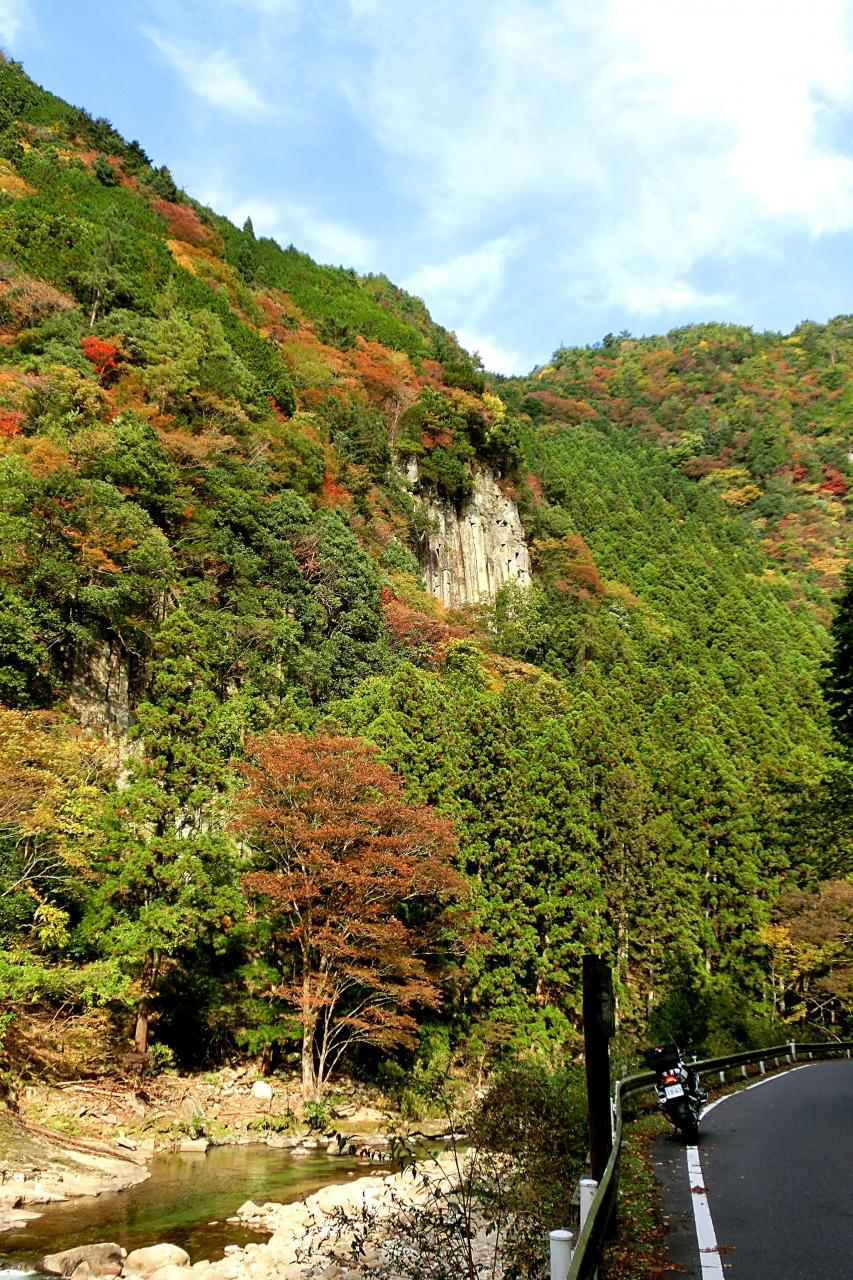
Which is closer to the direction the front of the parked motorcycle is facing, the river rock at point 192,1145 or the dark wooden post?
the river rock

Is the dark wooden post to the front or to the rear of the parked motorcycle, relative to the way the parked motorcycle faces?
to the rear

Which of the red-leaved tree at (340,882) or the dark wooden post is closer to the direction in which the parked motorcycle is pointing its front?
the red-leaved tree

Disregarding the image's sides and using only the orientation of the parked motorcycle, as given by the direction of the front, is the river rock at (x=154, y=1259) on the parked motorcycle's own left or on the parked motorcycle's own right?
on the parked motorcycle's own left

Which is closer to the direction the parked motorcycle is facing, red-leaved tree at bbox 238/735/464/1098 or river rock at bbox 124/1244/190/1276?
the red-leaved tree

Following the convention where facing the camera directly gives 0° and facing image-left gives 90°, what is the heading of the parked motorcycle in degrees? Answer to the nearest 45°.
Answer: approximately 180°

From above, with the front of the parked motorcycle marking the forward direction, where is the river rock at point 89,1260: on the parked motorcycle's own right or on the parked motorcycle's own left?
on the parked motorcycle's own left

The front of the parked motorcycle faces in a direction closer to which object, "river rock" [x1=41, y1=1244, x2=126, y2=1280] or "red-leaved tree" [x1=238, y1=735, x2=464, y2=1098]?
the red-leaved tree

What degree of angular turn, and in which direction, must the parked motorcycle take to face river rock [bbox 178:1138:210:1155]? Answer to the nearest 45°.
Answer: approximately 45° to its left

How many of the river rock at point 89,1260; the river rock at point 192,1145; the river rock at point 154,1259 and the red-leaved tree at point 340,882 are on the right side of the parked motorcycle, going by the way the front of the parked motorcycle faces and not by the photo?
0

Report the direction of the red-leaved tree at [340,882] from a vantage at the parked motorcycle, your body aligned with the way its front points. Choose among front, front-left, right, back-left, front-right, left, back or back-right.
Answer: front-left
